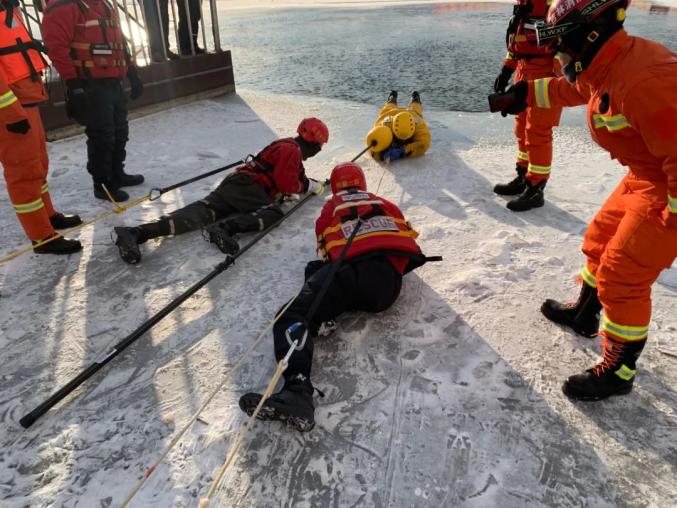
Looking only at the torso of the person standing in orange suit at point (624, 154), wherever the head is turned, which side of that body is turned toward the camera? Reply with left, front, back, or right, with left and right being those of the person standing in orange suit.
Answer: left

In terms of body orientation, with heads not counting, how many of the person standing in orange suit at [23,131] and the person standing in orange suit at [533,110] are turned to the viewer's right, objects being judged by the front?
1

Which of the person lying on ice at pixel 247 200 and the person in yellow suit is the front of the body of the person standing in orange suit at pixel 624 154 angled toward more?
the person lying on ice

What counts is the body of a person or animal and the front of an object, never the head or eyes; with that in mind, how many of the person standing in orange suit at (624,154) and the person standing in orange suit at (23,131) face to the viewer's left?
1

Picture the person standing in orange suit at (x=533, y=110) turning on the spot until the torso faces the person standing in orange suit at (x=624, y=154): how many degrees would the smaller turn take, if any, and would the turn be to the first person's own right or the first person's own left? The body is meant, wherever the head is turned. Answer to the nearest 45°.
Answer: approximately 45° to the first person's own left

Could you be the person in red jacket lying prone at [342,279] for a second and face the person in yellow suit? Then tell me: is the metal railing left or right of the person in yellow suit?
left

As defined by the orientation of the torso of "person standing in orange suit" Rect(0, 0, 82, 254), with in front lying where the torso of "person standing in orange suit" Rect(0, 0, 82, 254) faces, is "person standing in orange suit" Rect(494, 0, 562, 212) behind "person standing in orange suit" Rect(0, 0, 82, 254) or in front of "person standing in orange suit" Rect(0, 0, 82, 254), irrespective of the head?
in front

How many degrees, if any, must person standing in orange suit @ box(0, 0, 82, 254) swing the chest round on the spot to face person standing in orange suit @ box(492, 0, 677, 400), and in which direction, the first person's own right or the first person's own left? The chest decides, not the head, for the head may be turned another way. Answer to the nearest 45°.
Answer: approximately 45° to the first person's own right

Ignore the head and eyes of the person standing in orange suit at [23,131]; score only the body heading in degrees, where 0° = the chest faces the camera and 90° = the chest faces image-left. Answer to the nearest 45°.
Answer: approximately 270°

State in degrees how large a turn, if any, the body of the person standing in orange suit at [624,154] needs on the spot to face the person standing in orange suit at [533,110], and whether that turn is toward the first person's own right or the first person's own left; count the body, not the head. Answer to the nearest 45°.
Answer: approximately 90° to the first person's own right

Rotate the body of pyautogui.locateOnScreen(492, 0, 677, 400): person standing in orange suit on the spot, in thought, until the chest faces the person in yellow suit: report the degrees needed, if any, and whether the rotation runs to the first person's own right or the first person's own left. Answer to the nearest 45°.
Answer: approximately 45° to the first person's own right
